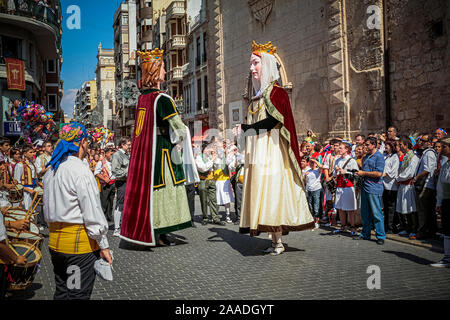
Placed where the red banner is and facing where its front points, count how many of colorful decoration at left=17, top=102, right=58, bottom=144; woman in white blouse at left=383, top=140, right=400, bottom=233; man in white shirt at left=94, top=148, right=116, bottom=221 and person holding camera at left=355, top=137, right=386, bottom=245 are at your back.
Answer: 0

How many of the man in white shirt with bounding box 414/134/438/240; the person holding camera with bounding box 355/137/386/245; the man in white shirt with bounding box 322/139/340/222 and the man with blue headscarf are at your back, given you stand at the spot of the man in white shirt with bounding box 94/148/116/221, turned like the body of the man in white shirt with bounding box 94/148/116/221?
0

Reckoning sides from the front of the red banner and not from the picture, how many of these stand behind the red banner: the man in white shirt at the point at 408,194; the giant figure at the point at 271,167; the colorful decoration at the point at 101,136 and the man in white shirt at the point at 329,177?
0

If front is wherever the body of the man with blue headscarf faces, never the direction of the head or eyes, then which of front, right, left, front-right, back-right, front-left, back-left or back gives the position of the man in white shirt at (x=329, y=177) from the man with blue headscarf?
front

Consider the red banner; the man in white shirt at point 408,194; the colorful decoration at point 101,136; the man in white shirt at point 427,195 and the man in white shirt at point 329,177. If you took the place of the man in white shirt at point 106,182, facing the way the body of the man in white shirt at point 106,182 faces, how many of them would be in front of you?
3

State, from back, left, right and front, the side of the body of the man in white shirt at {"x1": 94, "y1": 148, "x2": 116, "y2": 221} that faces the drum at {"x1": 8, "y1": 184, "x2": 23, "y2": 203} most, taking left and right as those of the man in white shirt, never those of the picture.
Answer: right

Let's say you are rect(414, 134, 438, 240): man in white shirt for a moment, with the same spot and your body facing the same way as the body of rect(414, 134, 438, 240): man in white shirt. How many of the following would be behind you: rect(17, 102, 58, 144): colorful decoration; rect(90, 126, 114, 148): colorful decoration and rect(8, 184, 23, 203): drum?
0

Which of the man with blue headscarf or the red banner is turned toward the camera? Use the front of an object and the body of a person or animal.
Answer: the red banner

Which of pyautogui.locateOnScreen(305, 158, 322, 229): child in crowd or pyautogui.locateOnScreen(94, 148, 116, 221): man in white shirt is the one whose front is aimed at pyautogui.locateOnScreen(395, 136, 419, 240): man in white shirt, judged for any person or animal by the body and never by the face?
pyautogui.locateOnScreen(94, 148, 116, 221): man in white shirt

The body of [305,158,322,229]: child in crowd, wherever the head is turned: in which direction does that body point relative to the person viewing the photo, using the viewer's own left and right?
facing the viewer and to the left of the viewer

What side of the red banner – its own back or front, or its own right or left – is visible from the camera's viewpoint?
front

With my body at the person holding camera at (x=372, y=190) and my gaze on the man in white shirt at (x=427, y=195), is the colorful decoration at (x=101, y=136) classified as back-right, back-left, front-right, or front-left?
back-left

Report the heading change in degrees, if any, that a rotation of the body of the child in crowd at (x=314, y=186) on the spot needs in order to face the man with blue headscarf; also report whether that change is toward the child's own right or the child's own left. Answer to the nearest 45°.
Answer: approximately 45° to the child's own left

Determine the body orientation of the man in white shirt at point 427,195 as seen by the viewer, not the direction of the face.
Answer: to the viewer's left

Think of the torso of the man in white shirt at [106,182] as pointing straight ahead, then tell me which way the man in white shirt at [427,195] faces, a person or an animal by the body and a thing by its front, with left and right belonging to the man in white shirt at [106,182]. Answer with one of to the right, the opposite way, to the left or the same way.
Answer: the opposite way

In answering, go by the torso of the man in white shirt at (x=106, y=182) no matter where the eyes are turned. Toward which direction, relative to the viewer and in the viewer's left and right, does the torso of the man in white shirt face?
facing the viewer and to the right of the viewer
